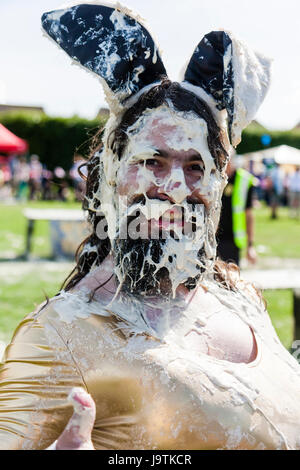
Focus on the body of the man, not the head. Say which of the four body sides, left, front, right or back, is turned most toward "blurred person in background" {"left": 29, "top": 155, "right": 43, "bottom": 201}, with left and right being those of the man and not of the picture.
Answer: back

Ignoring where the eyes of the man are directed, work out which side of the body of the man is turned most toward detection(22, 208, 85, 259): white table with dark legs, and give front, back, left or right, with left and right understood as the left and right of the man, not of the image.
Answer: back

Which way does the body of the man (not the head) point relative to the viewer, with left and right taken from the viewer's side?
facing the viewer

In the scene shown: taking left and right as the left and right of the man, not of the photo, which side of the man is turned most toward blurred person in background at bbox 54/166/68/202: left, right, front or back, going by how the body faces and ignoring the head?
back

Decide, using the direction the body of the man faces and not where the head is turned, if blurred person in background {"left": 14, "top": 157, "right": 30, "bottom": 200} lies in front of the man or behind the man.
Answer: behind

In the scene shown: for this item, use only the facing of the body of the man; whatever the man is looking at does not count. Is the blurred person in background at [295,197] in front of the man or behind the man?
behind

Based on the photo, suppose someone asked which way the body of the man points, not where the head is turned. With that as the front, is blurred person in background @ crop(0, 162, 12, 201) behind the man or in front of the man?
behind

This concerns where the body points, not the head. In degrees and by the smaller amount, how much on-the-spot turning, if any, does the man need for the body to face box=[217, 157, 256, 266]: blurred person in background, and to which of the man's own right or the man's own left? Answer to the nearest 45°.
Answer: approximately 180°

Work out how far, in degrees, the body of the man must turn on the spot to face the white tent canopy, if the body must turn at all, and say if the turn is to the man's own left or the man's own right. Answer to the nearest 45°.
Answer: approximately 180°
